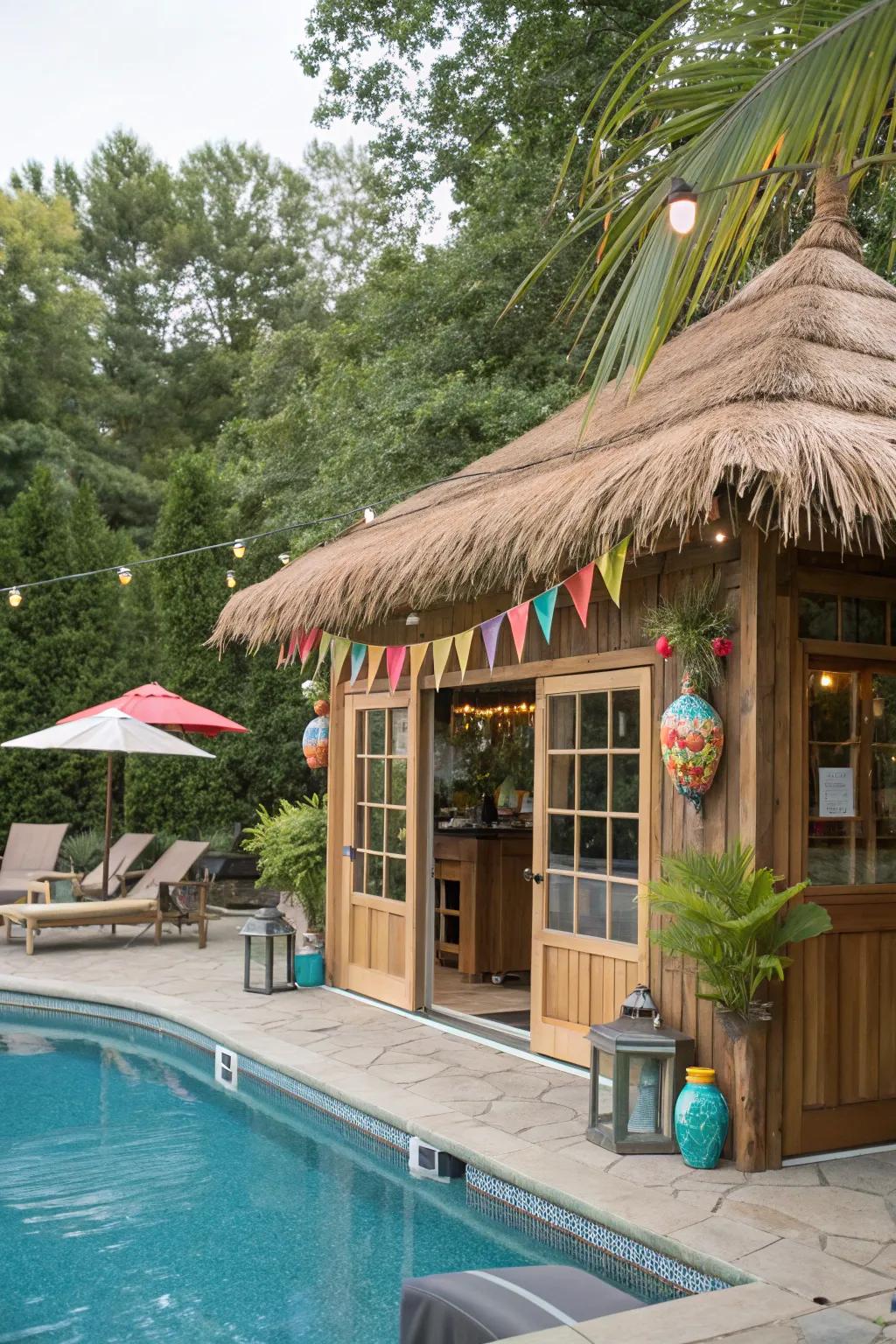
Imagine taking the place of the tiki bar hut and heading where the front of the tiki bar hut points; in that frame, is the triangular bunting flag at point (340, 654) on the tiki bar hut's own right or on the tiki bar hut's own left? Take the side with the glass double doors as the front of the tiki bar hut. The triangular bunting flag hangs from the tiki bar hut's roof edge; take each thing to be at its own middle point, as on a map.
on the tiki bar hut's own right

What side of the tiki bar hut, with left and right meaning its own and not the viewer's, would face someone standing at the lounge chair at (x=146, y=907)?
right

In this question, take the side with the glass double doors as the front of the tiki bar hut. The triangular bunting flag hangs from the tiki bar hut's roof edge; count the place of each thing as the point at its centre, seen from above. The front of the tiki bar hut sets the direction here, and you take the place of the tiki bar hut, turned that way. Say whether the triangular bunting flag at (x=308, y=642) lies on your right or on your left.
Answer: on your right

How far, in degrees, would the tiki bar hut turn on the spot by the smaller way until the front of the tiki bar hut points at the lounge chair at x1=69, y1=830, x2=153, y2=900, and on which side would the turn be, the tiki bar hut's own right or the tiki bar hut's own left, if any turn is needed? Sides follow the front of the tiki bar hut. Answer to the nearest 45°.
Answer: approximately 90° to the tiki bar hut's own right

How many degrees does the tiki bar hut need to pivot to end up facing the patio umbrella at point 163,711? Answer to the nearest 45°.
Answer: approximately 90° to its right

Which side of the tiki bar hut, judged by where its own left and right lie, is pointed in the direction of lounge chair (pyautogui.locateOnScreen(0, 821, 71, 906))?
right

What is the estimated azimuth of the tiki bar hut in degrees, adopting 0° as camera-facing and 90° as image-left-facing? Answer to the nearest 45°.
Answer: approximately 45°

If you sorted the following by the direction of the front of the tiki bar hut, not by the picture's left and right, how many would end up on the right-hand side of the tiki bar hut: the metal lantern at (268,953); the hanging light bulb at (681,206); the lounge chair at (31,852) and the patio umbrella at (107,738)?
3
